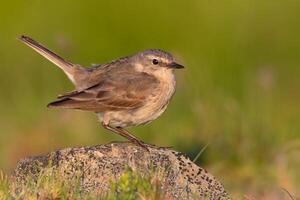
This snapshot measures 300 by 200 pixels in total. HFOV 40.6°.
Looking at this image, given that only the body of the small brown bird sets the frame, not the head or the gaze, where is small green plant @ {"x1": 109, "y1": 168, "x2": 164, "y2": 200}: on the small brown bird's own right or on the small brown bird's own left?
on the small brown bird's own right

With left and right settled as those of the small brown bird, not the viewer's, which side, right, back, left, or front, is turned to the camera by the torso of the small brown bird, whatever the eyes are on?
right
